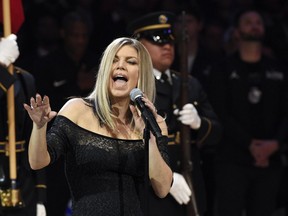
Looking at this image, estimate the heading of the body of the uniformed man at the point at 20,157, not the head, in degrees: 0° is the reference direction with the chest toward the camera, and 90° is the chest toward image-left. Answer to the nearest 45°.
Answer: approximately 0°

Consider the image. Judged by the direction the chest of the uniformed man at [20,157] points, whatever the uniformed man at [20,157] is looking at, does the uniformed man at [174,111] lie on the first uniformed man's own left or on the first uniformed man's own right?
on the first uniformed man's own left
